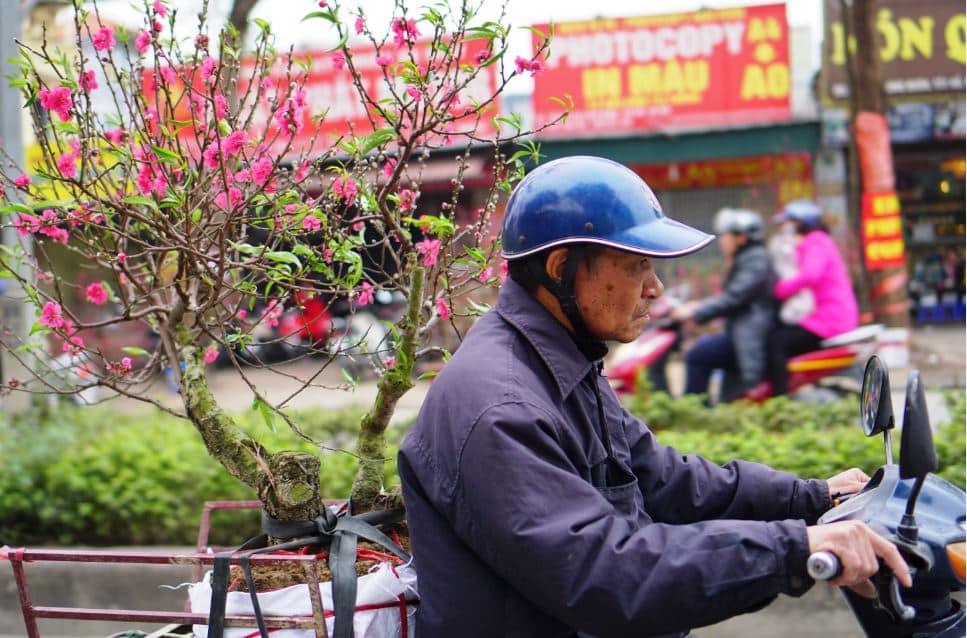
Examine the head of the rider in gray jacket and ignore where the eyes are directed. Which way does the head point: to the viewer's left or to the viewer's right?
to the viewer's left

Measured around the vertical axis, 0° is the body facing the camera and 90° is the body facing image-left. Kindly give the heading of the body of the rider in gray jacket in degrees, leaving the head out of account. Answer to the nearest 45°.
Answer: approximately 90°

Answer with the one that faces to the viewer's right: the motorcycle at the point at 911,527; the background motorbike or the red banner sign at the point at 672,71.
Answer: the motorcycle

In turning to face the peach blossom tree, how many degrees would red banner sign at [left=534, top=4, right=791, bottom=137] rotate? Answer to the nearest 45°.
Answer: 0° — it already faces it

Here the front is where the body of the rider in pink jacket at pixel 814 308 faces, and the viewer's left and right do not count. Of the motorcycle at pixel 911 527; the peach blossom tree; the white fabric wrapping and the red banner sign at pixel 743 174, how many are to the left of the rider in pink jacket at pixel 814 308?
3

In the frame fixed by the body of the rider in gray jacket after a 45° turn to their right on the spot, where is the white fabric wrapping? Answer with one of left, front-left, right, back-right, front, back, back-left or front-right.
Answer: back-left

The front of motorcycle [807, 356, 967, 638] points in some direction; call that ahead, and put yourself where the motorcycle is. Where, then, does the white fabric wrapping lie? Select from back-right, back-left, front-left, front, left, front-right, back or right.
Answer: back

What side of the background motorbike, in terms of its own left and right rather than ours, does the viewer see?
left

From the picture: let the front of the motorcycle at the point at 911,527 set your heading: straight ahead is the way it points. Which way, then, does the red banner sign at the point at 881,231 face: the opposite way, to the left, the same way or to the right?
to the right

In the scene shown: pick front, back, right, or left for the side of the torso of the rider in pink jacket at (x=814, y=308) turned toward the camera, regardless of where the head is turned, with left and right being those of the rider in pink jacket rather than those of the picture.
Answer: left

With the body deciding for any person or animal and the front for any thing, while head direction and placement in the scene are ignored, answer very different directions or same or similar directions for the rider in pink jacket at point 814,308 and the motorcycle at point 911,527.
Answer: very different directions

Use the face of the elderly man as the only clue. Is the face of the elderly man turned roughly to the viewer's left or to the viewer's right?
to the viewer's right

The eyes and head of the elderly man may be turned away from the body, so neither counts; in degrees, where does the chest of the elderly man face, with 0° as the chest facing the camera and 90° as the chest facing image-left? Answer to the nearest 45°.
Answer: approximately 270°

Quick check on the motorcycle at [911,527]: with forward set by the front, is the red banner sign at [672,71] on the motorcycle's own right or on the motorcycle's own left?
on the motorcycle's own left

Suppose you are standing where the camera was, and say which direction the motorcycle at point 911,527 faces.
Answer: facing to the right of the viewer
